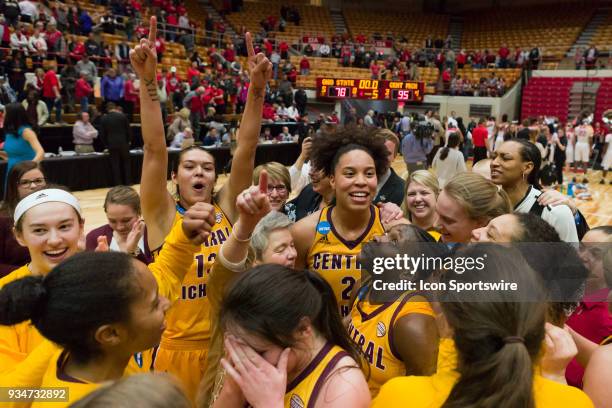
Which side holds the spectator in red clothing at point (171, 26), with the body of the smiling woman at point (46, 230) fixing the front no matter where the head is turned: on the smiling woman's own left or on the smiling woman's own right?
on the smiling woman's own left

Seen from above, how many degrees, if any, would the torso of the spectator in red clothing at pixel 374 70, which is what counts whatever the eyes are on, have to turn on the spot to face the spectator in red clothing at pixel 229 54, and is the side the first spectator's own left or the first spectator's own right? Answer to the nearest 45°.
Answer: approximately 45° to the first spectator's own right

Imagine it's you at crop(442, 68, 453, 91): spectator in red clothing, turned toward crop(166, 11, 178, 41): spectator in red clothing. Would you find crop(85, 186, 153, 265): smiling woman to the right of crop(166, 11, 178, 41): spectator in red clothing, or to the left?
left

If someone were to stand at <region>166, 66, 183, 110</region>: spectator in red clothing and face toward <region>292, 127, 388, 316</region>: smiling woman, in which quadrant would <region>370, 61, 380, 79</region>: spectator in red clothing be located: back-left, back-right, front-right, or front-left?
back-left

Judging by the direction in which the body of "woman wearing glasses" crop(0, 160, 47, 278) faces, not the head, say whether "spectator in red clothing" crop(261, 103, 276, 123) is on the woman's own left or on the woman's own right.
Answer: on the woman's own left

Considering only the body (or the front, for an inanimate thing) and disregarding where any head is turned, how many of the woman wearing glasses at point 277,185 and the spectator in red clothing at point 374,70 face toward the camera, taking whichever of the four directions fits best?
2

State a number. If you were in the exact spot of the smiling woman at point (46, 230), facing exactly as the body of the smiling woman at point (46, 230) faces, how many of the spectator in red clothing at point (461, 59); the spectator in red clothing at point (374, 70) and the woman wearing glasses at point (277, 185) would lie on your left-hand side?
3

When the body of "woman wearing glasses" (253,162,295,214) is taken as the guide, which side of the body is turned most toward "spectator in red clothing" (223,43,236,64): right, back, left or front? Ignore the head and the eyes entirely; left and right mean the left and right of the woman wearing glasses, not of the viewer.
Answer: back
